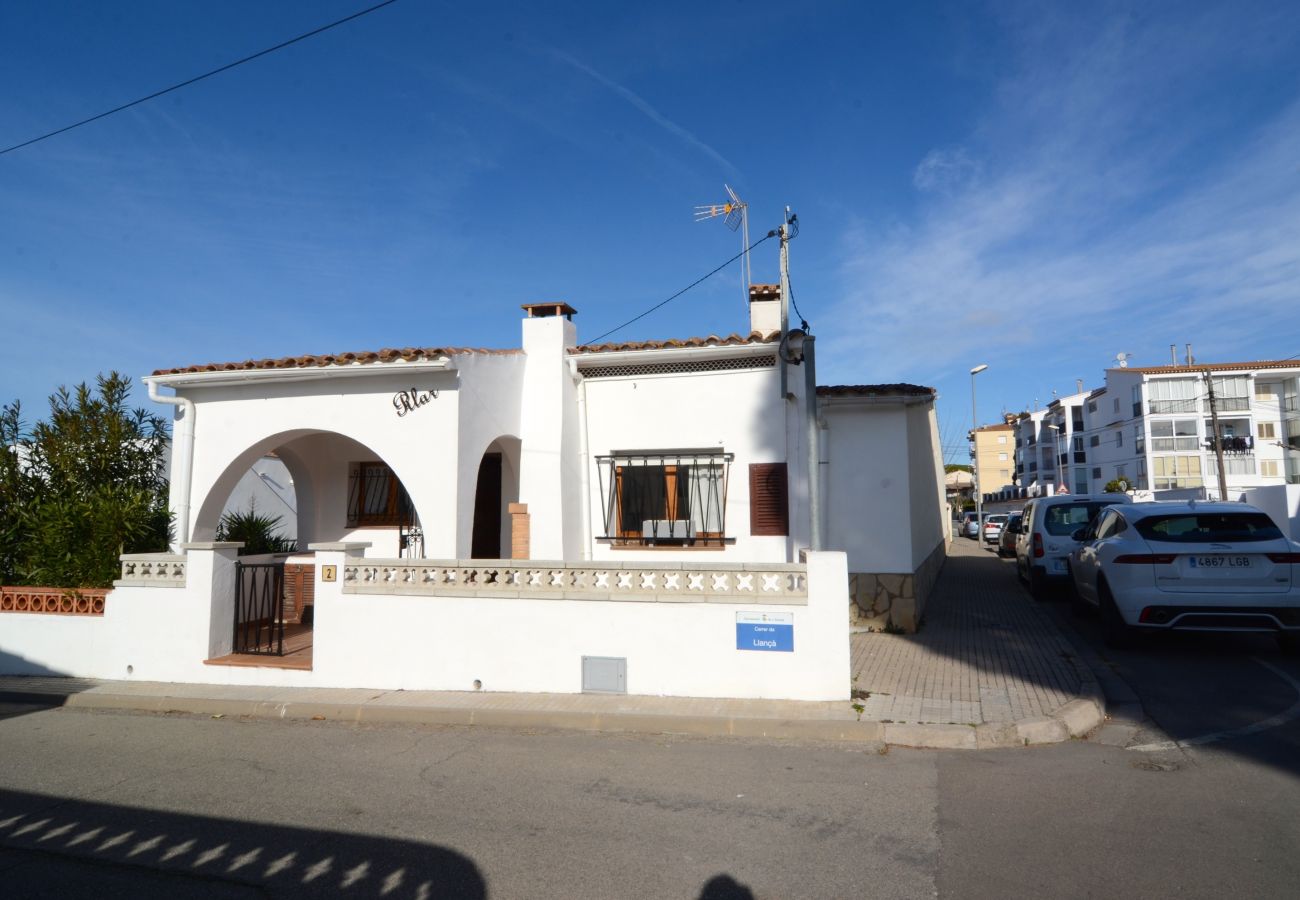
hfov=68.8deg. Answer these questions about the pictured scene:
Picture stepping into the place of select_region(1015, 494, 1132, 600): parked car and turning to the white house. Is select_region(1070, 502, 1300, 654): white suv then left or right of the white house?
left

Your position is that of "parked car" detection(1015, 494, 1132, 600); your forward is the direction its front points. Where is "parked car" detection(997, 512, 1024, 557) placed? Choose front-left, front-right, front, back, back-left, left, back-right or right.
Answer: front

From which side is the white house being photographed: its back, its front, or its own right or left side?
front

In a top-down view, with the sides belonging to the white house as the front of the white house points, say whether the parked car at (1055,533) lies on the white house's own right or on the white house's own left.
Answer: on the white house's own left

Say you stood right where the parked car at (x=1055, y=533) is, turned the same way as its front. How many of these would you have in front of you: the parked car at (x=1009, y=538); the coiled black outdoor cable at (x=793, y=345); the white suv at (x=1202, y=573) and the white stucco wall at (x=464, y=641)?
1

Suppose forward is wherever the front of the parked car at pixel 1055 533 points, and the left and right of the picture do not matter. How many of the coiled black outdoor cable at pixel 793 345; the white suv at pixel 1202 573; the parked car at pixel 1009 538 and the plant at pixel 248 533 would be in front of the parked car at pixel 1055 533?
1

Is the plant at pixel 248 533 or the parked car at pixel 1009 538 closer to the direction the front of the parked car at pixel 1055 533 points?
the parked car

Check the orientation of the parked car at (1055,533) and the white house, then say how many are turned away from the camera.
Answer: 1

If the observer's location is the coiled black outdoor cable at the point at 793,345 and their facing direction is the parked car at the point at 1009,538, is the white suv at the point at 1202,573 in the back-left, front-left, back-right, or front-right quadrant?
front-right

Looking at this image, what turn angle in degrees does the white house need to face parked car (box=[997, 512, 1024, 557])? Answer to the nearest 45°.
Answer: approximately 135° to its left

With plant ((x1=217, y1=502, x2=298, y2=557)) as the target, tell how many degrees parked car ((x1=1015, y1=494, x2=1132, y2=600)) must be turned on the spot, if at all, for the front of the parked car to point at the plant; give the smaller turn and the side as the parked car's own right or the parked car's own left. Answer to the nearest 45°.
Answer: approximately 135° to the parked car's own left

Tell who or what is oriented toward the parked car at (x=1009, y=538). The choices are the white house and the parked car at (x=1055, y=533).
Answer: the parked car at (x=1055, y=533)

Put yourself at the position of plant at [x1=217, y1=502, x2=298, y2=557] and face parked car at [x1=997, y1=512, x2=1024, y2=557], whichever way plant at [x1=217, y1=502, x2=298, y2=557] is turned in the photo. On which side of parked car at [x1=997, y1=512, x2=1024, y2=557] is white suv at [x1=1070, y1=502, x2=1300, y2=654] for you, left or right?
right

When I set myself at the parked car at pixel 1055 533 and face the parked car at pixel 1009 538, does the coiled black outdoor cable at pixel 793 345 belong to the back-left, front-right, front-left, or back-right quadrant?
back-left

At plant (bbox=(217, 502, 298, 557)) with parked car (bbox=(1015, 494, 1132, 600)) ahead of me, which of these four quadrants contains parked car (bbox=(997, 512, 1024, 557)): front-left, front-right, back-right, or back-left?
front-left

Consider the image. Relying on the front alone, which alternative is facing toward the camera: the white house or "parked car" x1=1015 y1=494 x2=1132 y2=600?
the white house

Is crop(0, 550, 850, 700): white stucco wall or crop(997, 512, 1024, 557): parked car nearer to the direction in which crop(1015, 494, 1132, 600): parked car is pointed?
the parked car

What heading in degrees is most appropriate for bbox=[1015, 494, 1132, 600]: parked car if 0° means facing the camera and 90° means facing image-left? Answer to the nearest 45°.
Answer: approximately 180°
